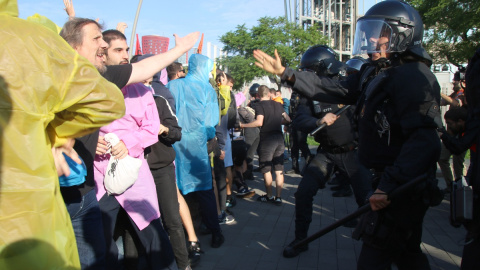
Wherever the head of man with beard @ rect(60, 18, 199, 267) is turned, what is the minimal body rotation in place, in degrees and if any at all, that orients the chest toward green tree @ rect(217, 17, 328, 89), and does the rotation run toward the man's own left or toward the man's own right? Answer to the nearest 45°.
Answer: approximately 90° to the man's own left

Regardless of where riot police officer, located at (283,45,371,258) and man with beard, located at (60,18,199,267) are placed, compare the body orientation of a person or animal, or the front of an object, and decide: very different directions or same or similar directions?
very different directions

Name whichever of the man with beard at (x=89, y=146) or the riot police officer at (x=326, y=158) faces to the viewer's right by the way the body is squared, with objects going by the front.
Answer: the man with beard

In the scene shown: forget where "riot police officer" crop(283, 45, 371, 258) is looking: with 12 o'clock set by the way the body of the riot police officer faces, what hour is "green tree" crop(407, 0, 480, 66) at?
The green tree is roughly at 5 o'clock from the riot police officer.

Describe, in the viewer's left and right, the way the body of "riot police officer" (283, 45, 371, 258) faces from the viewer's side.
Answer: facing the viewer and to the left of the viewer

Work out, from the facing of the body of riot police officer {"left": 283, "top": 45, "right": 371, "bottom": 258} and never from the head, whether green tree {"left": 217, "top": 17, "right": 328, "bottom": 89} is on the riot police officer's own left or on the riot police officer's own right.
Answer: on the riot police officer's own right

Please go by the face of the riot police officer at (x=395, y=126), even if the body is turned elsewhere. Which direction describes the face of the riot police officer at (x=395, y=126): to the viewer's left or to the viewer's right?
to the viewer's left

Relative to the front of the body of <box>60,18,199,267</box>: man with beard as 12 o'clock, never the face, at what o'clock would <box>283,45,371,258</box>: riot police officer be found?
The riot police officer is roughly at 11 o'clock from the man with beard.

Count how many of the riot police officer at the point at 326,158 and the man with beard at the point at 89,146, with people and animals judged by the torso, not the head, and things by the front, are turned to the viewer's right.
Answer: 1

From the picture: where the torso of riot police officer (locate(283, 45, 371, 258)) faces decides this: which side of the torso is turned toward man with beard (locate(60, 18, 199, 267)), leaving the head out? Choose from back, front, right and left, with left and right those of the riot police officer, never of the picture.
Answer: front

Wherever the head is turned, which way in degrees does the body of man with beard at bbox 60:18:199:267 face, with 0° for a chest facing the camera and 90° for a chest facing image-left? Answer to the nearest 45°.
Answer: approximately 270°
